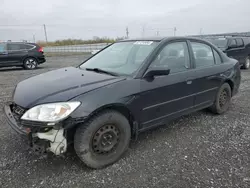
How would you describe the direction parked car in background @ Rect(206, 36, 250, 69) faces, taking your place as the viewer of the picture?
facing the viewer and to the left of the viewer

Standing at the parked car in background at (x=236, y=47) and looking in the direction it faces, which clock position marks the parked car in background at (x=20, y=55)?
the parked car in background at (x=20, y=55) is roughly at 1 o'clock from the parked car in background at (x=236, y=47).
